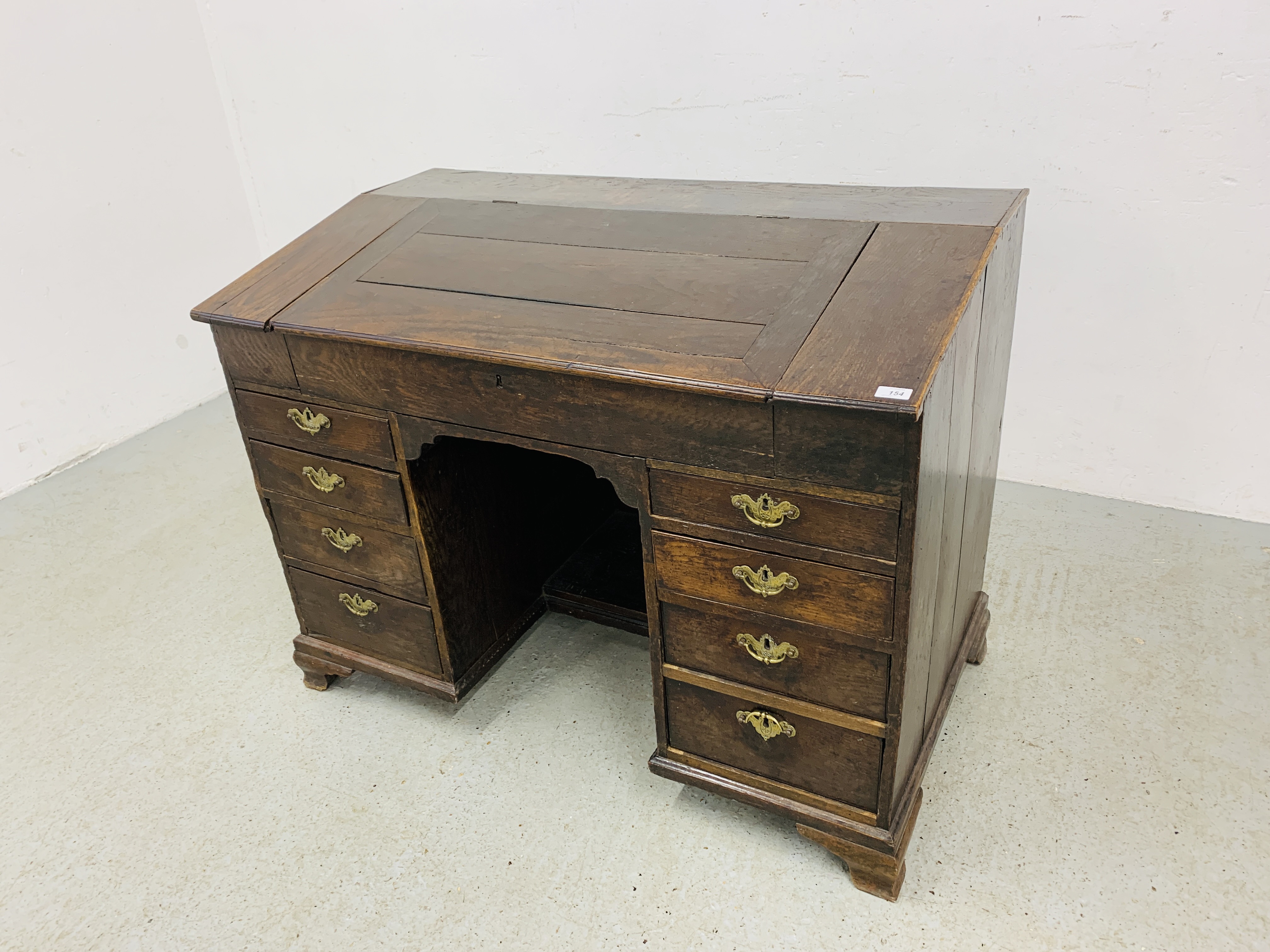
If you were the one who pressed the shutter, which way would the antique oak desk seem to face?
facing the viewer and to the left of the viewer
